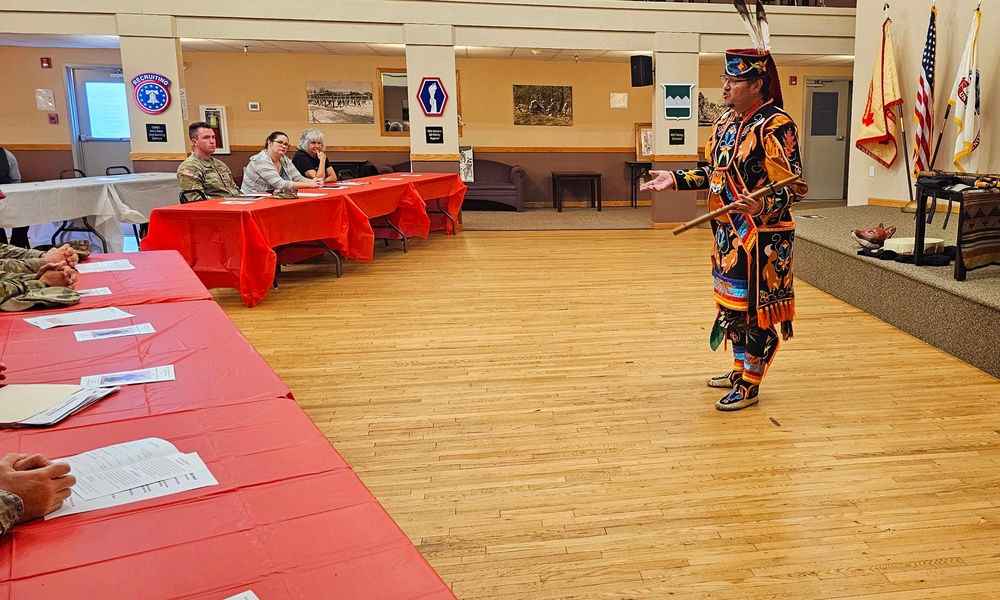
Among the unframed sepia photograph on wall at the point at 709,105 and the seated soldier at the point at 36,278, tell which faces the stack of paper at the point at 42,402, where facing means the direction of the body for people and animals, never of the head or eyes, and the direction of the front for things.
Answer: the unframed sepia photograph on wall

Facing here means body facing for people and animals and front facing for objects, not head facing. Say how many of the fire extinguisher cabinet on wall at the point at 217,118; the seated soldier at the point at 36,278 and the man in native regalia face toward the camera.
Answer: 1

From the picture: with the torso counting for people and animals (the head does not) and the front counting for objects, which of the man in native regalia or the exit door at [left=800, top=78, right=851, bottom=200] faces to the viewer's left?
the man in native regalia

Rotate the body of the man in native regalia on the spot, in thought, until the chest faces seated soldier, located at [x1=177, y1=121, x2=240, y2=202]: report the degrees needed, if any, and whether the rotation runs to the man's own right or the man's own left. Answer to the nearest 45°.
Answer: approximately 45° to the man's own right

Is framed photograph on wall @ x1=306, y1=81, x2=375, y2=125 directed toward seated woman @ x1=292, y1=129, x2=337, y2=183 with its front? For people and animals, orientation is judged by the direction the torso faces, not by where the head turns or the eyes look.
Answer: yes

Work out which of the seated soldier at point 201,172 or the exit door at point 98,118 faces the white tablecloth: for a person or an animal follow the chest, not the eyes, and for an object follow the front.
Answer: the exit door

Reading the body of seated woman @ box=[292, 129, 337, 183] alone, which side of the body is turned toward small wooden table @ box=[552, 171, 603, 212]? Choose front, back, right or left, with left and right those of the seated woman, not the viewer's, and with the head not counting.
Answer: left

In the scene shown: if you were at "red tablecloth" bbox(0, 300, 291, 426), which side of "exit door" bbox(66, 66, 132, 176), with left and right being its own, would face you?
front

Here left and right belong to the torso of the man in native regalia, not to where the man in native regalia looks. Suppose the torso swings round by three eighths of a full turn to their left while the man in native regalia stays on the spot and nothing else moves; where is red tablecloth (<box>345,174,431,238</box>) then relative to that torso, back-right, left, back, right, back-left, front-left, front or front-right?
back

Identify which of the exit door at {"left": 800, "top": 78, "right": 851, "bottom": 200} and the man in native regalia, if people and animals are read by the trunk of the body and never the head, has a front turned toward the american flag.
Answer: the exit door

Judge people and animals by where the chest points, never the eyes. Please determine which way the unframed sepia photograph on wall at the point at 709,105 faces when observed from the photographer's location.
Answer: facing the viewer

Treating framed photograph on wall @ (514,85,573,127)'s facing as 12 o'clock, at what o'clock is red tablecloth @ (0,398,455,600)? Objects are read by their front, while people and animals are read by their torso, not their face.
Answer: The red tablecloth is roughly at 12 o'clock from the framed photograph on wall.

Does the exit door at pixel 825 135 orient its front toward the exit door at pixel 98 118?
no

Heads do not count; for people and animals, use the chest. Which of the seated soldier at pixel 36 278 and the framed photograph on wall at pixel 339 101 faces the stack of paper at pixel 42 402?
the framed photograph on wall

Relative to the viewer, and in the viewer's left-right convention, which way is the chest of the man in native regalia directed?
facing to the left of the viewer

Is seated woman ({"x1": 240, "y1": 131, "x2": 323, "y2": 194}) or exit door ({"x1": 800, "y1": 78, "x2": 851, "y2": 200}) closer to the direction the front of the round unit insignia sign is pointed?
the seated woman

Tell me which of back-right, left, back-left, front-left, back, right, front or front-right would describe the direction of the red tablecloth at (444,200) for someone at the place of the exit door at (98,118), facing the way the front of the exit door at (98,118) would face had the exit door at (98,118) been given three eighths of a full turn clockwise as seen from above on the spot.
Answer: back

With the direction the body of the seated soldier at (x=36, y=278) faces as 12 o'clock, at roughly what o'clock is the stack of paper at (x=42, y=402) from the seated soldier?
The stack of paper is roughly at 3 o'clock from the seated soldier.

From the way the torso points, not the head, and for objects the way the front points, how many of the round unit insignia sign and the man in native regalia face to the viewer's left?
1
